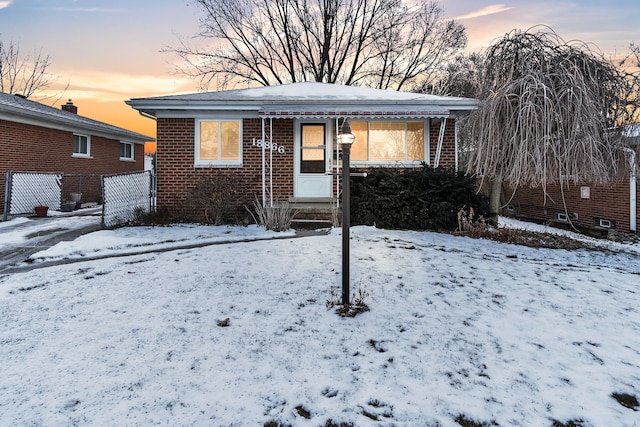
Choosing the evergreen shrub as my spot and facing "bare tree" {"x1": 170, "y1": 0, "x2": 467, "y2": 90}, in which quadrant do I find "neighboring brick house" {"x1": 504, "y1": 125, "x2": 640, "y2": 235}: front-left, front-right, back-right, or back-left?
front-right

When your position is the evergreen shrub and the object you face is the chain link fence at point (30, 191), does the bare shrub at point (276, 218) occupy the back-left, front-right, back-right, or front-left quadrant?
front-left

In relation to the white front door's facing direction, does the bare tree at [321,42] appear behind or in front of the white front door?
behind

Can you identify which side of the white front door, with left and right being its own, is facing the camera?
front

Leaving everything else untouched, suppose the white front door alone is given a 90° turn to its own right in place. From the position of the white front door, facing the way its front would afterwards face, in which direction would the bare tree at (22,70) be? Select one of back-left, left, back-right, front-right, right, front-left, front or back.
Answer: front-right

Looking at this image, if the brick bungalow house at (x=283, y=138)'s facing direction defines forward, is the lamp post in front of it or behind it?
in front

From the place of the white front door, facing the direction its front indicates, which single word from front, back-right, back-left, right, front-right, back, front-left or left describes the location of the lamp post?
front

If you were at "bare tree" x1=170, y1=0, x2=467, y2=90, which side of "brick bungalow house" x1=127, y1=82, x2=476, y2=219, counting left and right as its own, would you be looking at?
back

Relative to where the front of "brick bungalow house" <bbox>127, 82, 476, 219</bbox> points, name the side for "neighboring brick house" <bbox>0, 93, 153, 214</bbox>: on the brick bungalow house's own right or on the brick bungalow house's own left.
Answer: on the brick bungalow house's own right

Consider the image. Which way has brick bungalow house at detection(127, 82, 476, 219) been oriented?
toward the camera

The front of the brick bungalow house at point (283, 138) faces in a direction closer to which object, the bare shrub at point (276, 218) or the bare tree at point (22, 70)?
the bare shrub

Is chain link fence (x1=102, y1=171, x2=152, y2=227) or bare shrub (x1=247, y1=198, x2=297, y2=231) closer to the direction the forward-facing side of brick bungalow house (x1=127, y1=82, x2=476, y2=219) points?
the bare shrub

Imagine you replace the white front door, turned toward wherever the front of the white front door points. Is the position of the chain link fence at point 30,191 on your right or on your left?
on your right

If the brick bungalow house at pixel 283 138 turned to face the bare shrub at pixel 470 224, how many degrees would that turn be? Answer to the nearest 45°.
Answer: approximately 45° to its left
